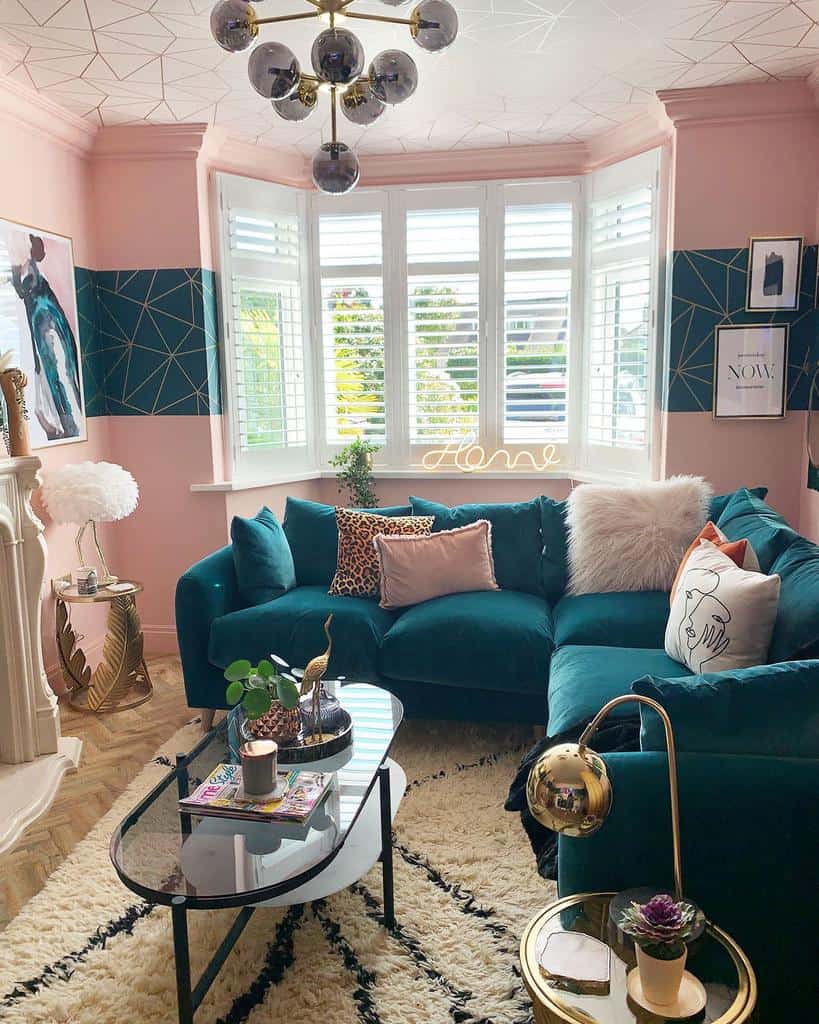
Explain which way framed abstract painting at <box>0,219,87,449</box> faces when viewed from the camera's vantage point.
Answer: facing the viewer and to the right of the viewer

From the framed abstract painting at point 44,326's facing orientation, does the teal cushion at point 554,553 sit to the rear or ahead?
ahead

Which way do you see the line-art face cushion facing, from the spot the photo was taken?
facing the viewer and to the left of the viewer

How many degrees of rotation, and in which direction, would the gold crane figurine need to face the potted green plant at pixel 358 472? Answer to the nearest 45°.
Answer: approximately 90° to its left

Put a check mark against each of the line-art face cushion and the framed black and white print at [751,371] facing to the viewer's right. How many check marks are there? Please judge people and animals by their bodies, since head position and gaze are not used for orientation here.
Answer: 0

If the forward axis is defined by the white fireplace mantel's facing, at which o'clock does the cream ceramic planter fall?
The cream ceramic planter is roughly at 1 o'clock from the white fireplace mantel.

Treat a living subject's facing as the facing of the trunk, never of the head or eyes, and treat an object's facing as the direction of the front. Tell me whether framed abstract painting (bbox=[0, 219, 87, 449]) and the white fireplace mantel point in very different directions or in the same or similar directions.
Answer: same or similar directions

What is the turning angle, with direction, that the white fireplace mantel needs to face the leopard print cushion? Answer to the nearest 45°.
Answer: approximately 45° to its left

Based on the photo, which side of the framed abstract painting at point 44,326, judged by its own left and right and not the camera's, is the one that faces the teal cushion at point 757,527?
front

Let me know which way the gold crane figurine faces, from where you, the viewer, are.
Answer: facing to the right of the viewer

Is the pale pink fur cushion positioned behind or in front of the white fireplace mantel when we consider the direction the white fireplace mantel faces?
in front

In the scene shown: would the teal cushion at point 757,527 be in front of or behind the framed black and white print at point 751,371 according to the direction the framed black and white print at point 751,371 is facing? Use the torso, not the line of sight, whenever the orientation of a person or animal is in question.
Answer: in front
